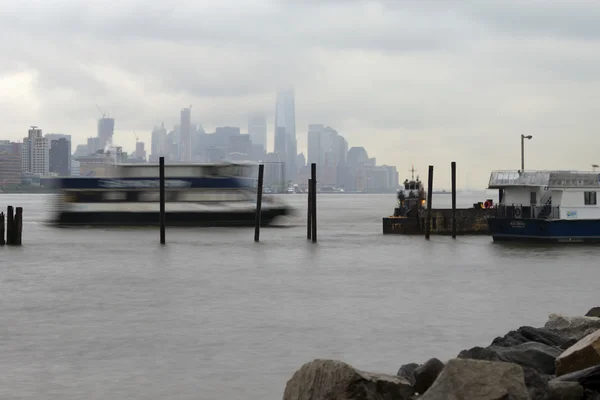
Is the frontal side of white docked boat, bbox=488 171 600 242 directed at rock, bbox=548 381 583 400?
no

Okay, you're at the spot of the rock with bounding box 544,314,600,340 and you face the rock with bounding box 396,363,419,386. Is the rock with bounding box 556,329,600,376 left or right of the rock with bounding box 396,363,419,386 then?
left

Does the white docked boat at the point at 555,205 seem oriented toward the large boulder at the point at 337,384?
no

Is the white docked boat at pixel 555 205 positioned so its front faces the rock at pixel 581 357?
no

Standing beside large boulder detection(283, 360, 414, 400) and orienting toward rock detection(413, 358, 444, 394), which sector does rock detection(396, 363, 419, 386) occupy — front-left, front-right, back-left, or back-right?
front-left
